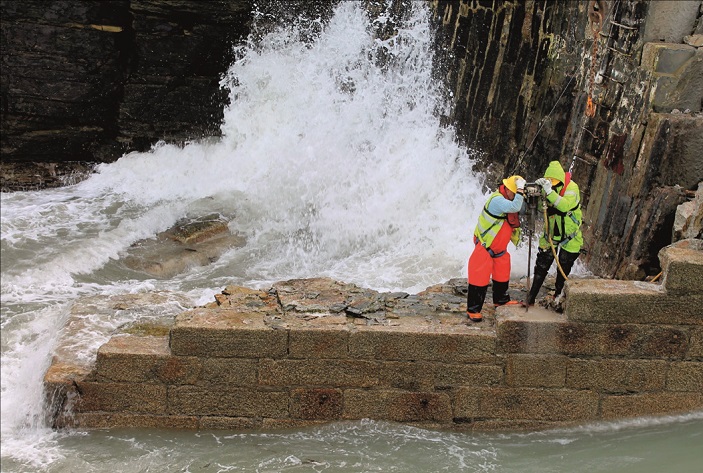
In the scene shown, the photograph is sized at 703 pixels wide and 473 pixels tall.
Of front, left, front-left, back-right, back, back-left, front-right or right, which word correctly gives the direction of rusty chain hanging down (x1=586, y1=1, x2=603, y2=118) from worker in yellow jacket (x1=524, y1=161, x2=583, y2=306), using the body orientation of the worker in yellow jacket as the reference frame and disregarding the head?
back-right

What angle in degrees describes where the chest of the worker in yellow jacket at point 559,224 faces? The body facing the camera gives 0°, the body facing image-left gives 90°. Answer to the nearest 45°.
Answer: approximately 45°

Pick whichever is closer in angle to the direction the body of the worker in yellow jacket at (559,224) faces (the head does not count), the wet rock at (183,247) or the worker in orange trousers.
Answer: the worker in orange trousers

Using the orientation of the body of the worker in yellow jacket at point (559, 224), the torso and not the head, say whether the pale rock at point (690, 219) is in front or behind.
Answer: behind

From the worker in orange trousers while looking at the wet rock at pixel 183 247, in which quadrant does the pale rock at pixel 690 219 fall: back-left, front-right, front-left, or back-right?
back-right

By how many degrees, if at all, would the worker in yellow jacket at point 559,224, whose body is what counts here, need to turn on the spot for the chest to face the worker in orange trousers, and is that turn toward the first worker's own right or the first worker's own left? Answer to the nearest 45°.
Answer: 0° — they already face them

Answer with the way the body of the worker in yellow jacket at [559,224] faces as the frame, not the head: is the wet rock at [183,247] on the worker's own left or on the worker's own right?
on the worker's own right

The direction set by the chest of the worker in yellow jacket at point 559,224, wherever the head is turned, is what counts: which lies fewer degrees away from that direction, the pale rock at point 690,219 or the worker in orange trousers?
the worker in orange trousers

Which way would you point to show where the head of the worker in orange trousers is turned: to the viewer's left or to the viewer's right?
to the viewer's right
